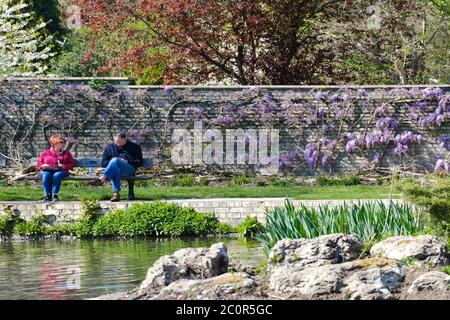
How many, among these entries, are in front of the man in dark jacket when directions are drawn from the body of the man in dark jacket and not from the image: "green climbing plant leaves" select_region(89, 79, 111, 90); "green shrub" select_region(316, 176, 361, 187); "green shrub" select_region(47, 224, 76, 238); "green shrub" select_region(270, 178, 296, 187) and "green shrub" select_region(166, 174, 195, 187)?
1

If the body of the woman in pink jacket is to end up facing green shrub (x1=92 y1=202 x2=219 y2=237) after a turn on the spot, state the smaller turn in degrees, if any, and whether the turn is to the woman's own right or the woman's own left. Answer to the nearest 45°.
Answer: approximately 45° to the woman's own left

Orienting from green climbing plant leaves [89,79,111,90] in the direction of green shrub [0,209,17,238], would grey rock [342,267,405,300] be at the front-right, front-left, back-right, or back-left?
front-left

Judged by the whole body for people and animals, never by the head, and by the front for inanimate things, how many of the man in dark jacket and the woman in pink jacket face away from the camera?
0

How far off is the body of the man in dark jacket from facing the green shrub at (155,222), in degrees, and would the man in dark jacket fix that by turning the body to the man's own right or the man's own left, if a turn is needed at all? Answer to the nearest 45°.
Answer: approximately 45° to the man's own left

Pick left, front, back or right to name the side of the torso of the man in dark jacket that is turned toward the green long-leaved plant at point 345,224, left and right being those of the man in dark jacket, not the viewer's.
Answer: left

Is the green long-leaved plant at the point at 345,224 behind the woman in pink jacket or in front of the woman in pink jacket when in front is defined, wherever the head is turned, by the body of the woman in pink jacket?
in front

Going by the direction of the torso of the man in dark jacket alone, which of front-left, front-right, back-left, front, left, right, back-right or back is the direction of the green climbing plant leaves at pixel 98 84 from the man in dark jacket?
back-right

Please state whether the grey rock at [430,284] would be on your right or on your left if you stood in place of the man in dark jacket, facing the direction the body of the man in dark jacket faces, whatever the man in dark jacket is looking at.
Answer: on your left

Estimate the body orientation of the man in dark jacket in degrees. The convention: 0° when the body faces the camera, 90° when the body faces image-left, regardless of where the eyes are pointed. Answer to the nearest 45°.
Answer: approximately 45°

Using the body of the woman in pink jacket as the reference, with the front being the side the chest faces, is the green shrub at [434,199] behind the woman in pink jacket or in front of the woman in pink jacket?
in front

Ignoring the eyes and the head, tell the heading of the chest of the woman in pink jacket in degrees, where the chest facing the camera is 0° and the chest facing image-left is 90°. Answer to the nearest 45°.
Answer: approximately 0°

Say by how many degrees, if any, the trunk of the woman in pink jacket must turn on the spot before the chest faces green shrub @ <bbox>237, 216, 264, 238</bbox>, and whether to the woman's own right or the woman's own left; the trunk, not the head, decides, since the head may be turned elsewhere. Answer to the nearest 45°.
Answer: approximately 45° to the woman's own left

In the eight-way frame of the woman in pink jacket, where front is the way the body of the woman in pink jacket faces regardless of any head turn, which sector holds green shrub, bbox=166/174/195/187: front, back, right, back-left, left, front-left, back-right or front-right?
back-left
